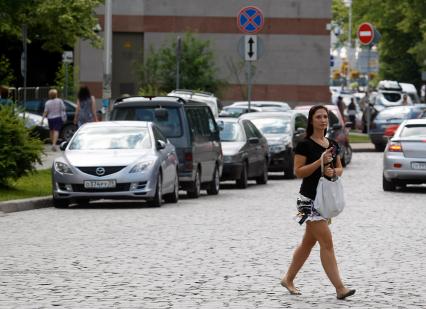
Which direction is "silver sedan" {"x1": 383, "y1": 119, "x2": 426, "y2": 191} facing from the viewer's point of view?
away from the camera

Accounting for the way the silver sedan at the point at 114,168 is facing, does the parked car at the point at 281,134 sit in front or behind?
behind

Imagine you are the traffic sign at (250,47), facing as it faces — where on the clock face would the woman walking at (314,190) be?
The woman walking is roughly at 12 o'clock from the traffic sign.

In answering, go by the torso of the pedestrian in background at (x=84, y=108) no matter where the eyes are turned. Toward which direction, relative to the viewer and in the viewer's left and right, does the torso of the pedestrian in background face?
facing away from the viewer

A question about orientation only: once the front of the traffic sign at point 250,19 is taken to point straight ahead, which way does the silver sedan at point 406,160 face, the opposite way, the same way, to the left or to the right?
the opposite way

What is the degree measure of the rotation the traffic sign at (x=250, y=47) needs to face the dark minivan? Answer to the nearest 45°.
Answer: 0° — it already faces it

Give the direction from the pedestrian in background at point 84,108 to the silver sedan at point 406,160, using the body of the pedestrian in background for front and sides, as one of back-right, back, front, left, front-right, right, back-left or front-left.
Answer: back-right

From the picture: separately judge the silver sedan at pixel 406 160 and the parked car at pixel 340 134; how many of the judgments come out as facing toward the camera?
1

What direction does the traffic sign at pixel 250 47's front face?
toward the camera

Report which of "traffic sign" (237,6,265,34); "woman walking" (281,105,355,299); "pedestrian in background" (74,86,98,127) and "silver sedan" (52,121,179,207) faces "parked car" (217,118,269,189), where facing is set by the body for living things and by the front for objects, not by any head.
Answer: the traffic sign

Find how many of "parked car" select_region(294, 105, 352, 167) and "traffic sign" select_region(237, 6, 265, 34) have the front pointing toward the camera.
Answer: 2

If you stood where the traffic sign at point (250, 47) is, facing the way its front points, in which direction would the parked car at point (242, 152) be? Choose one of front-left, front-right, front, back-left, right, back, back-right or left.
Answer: front
